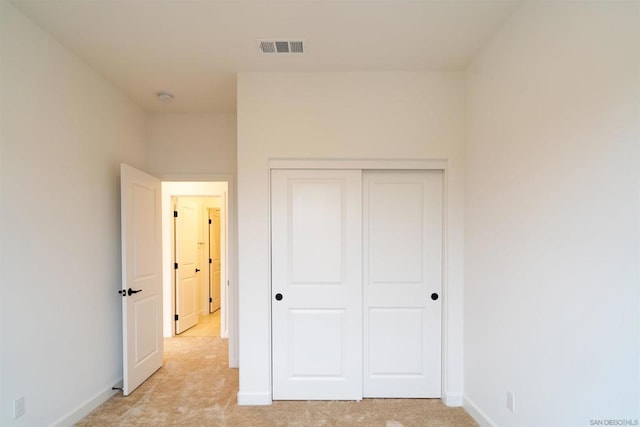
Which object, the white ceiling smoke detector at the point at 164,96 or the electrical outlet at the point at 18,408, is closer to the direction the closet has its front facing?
the electrical outlet

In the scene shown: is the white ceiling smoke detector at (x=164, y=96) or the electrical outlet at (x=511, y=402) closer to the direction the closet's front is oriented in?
the electrical outlet

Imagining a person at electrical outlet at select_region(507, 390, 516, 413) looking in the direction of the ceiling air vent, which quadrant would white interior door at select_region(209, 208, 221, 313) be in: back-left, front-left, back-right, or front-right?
front-right

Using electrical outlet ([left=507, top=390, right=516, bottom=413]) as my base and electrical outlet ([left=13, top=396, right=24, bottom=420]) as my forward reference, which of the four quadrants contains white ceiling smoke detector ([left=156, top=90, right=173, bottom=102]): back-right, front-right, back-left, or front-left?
front-right

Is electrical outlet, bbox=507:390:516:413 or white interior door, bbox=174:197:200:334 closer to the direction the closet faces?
the electrical outlet

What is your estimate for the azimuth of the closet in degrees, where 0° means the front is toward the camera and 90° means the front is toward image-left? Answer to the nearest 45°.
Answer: approximately 0°

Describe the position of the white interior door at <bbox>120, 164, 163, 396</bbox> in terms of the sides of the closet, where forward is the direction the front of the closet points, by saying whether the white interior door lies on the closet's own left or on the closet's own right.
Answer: on the closet's own right

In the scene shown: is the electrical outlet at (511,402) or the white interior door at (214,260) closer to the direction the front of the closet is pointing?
the electrical outlet

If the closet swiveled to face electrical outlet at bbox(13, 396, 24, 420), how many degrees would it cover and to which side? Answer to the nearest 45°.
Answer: approximately 45° to its right

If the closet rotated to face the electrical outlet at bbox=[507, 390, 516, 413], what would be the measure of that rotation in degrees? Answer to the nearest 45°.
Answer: approximately 45° to its left
